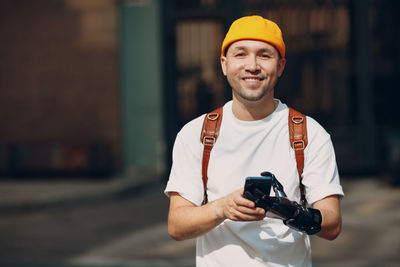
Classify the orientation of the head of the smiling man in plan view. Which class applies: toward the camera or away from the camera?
toward the camera

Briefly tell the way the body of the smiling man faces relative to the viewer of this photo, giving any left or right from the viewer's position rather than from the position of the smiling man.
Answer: facing the viewer
